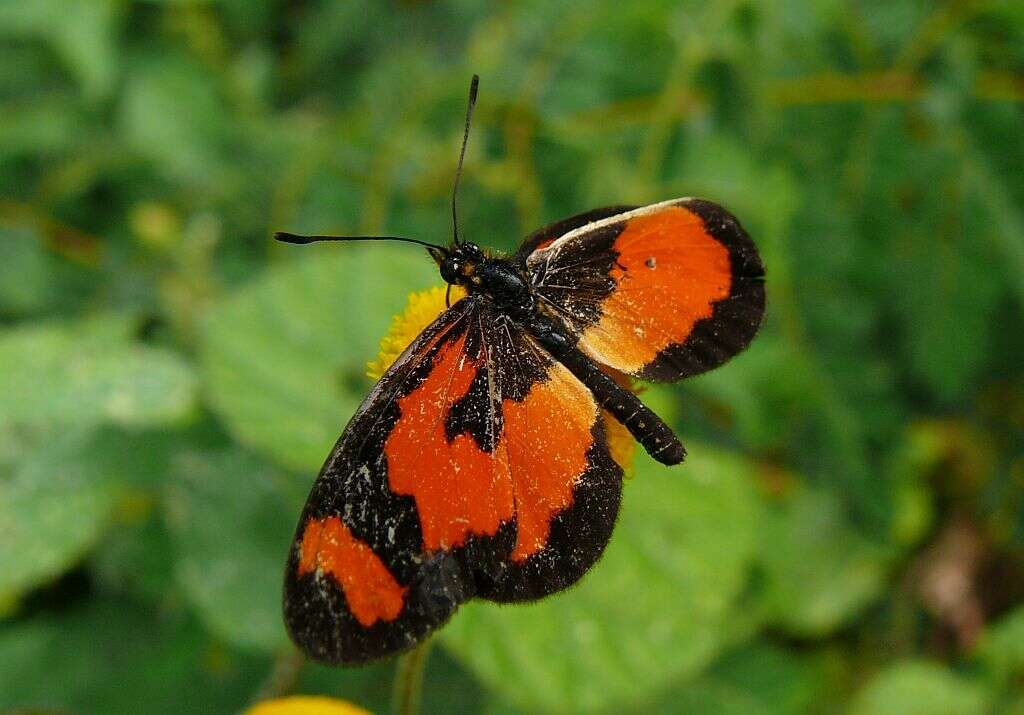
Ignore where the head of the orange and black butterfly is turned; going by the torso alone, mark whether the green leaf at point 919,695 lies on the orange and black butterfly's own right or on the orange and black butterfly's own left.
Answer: on the orange and black butterfly's own right

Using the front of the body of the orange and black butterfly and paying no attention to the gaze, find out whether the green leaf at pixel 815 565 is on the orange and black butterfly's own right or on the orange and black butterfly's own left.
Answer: on the orange and black butterfly's own right

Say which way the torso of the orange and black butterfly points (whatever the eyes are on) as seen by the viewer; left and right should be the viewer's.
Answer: facing away from the viewer and to the left of the viewer

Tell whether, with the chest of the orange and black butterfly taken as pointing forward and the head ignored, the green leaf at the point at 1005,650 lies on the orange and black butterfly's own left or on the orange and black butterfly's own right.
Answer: on the orange and black butterfly's own right
